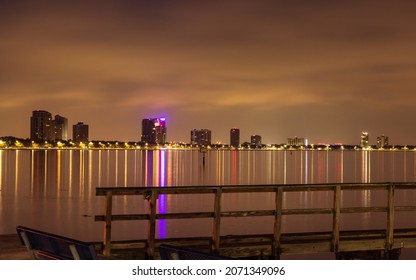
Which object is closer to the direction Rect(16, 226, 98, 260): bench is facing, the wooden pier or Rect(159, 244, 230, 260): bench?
the wooden pier

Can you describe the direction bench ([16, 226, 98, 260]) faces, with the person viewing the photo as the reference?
facing away from the viewer and to the right of the viewer

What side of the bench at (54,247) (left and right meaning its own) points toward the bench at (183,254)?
right

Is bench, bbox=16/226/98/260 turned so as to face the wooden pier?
yes
